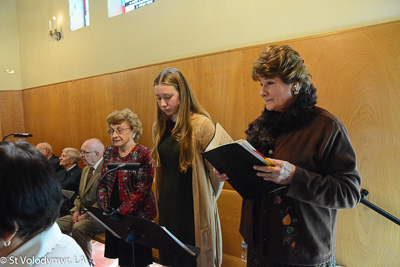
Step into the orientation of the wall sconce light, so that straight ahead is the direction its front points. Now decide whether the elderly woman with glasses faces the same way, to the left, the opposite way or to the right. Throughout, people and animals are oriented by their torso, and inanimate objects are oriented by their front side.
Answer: the same way

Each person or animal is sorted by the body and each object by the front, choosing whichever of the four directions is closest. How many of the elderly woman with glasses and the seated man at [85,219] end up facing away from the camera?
0

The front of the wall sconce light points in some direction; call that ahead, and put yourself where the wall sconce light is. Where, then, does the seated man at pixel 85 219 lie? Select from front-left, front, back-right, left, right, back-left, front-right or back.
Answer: front-left

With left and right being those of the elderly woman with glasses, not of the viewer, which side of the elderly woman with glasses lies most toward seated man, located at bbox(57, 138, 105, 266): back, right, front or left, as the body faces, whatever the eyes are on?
right

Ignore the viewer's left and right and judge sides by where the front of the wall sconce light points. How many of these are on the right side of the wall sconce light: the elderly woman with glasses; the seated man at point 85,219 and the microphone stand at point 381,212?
0

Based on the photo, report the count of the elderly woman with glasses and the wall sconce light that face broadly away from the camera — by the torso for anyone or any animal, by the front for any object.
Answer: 0

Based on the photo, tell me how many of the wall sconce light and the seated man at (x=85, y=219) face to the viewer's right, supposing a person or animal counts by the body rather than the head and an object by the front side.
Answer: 0

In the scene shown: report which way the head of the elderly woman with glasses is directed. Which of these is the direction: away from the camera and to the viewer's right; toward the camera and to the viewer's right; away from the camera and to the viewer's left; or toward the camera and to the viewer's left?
toward the camera and to the viewer's left

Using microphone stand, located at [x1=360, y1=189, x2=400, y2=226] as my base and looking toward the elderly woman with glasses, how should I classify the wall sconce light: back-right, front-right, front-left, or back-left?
front-right

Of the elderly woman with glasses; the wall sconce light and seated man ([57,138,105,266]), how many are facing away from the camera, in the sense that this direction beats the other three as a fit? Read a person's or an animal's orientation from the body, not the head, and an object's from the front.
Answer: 0

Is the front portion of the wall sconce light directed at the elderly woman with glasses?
no

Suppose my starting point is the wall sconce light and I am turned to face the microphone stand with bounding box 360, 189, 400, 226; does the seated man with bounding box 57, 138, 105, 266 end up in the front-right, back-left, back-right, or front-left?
front-right

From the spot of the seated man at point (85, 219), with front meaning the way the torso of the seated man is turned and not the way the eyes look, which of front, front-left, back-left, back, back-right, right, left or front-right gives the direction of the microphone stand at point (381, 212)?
left

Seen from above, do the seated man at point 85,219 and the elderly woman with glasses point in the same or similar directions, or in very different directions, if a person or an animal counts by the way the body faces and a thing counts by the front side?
same or similar directions

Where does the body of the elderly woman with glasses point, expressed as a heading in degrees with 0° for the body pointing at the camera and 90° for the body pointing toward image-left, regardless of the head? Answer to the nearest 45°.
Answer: approximately 45°

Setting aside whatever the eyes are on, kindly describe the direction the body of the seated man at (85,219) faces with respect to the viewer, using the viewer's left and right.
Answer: facing the viewer and to the left of the viewer

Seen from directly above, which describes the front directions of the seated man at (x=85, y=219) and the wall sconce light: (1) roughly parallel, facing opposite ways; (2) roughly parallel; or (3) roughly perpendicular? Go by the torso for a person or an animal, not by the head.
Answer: roughly parallel
